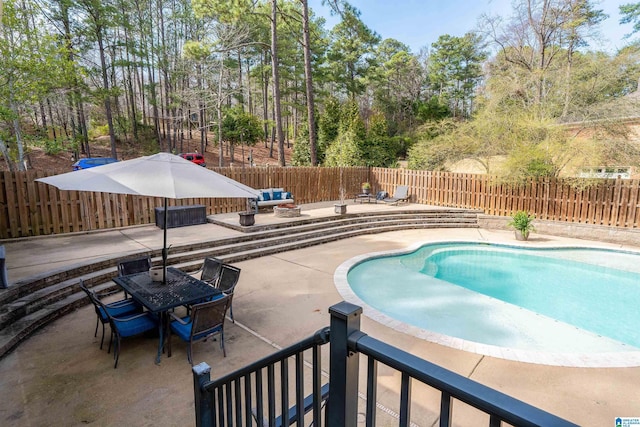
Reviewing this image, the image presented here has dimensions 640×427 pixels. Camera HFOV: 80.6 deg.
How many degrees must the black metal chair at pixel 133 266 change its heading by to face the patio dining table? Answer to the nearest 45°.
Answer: approximately 45° to its right

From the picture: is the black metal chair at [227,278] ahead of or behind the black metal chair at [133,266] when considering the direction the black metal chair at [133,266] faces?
ahead

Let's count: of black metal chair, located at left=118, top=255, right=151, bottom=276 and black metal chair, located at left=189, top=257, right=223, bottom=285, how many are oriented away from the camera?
0

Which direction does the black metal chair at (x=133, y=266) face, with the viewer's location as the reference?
facing the viewer and to the right of the viewer

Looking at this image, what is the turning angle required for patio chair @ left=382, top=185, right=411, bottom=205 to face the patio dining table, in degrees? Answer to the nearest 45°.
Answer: approximately 45° to its left

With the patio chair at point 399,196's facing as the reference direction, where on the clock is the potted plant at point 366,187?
The potted plant is roughly at 2 o'clock from the patio chair.

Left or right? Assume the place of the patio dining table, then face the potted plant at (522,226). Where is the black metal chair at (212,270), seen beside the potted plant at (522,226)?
left

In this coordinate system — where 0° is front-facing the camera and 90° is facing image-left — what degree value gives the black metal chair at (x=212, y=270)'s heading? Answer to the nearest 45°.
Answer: approximately 45°

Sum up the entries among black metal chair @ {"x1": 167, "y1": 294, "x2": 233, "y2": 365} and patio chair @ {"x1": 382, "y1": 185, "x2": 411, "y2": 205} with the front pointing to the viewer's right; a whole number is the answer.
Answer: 0

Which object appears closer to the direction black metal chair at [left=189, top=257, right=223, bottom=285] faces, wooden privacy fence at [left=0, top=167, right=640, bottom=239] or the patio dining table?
the patio dining table

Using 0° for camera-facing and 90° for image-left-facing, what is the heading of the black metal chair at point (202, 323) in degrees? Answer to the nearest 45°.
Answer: approximately 135°

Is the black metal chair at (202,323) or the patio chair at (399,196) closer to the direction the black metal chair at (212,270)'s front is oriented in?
the black metal chair

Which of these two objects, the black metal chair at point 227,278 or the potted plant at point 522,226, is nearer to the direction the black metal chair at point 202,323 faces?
the black metal chair

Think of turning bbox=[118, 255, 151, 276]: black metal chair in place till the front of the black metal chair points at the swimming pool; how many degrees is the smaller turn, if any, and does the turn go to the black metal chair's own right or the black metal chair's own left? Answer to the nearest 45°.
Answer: approximately 45° to the black metal chair's own left
